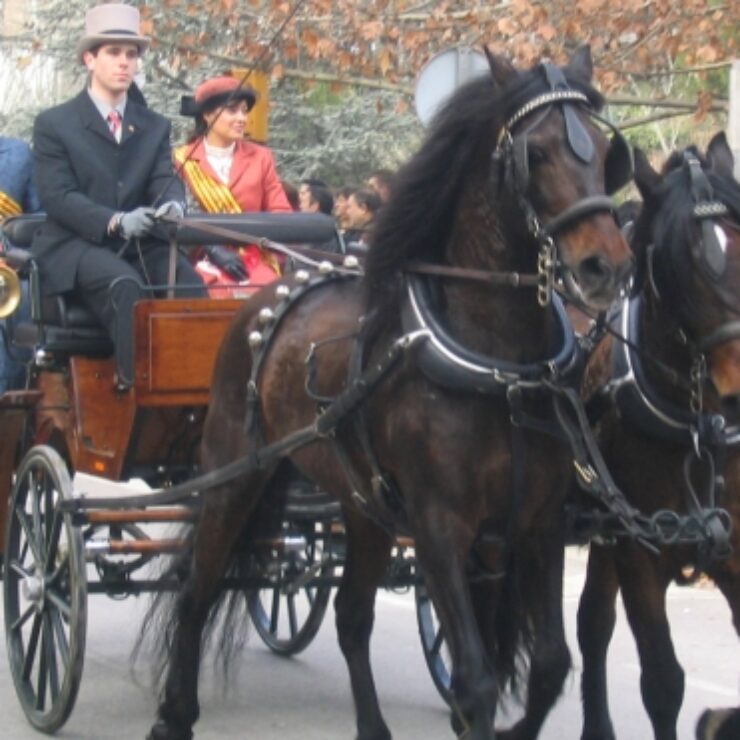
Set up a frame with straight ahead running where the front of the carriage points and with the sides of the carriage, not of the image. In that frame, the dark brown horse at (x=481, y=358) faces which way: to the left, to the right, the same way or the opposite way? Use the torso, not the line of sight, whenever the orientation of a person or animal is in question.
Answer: the same way

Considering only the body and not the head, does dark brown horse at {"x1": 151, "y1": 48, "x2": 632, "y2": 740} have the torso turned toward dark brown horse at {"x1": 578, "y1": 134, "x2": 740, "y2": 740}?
no

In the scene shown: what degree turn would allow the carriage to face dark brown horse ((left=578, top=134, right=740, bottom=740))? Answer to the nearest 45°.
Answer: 0° — it already faces it

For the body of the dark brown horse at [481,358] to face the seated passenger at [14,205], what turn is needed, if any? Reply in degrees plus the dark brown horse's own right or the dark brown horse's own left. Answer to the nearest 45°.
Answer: approximately 180°

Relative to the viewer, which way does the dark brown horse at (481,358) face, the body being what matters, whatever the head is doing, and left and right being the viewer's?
facing the viewer and to the right of the viewer

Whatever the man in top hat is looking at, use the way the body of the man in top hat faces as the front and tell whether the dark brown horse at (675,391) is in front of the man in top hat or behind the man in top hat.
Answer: in front

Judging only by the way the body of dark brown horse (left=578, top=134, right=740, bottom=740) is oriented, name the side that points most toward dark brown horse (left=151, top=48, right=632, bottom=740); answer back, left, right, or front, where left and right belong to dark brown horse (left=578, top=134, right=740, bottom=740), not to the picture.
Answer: right

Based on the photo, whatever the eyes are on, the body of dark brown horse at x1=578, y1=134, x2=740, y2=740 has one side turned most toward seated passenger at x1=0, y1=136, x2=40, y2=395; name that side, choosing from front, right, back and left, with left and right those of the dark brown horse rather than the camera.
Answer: back

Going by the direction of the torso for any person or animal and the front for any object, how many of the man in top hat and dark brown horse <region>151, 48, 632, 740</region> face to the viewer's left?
0

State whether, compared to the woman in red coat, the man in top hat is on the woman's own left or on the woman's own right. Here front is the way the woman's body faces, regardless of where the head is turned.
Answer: on the woman's own right

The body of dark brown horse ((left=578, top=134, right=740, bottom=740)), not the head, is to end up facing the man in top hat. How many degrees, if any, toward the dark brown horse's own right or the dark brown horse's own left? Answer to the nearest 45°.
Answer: approximately 180°

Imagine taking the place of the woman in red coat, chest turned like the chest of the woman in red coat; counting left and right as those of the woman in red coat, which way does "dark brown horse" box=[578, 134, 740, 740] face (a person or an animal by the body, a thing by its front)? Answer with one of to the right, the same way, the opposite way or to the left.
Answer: the same way

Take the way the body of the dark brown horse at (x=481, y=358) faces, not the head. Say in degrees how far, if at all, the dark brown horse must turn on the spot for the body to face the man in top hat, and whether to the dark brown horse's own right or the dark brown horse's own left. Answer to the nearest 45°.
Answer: approximately 180°

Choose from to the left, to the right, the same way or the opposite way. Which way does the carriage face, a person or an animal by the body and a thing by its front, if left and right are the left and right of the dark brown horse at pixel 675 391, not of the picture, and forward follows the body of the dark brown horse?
the same way
